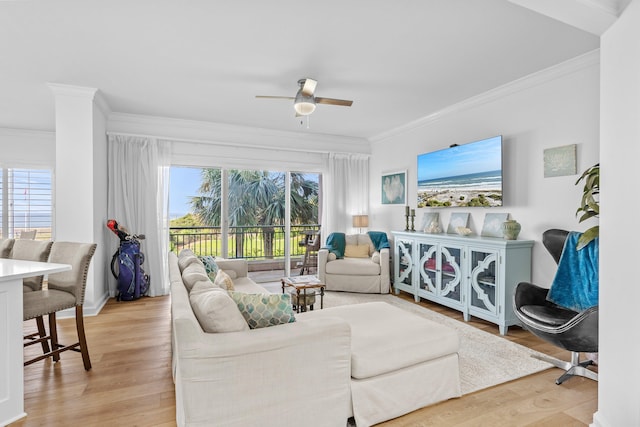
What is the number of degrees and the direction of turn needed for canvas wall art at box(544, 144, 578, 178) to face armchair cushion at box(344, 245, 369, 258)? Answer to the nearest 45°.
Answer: approximately 45° to its right

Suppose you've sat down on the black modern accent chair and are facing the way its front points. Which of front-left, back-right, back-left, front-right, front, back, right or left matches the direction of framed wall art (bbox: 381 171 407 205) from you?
right

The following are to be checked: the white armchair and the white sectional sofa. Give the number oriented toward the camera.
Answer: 1

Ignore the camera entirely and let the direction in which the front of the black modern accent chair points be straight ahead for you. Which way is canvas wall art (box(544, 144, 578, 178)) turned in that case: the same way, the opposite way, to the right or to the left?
the same way

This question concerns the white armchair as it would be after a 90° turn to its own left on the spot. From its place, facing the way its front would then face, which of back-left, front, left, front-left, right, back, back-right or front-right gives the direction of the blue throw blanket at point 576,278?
front-right

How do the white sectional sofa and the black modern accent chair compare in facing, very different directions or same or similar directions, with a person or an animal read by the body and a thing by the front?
very different directions

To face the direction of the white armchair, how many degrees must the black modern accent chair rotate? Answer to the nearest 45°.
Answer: approximately 90° to its right

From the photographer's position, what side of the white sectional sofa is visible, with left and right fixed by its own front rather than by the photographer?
right

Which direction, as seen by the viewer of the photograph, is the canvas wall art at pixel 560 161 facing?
facing the viewer and to the left of the viewer

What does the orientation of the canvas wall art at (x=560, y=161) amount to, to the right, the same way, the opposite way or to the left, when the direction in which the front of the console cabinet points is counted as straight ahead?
the same way

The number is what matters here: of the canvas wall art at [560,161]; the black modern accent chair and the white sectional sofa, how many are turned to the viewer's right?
1

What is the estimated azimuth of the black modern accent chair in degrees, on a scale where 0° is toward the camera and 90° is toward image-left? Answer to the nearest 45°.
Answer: approximately 45°

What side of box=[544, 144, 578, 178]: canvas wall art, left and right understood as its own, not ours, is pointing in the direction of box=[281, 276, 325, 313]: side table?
front

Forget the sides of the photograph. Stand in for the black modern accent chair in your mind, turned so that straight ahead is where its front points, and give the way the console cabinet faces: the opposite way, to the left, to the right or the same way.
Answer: the same way

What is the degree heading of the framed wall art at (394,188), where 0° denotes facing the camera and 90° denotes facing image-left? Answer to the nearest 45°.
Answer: approximately 45°

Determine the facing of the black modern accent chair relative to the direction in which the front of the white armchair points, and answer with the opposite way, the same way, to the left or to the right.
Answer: to the right

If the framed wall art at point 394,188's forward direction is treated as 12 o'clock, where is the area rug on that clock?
The area rug is roughly at 10 o'clock from the framed wall art.

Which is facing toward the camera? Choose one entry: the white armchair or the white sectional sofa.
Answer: the white armchair

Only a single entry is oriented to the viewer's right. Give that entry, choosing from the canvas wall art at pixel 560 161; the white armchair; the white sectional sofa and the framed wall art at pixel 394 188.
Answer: the white sectional sofa

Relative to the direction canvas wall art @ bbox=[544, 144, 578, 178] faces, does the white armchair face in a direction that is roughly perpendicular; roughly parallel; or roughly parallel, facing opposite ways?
roughly perpendicular

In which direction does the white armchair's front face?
toward the camera
